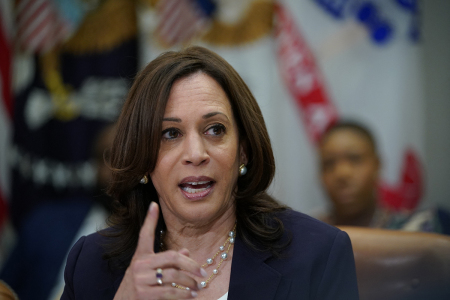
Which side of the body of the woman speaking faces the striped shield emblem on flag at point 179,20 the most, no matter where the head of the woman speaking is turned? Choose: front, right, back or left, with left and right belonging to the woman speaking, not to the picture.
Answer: back

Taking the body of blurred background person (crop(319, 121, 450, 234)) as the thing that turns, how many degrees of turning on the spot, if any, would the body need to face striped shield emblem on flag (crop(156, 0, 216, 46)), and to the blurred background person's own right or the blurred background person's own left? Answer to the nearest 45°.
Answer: approximately 90° to the blurred background person's own right

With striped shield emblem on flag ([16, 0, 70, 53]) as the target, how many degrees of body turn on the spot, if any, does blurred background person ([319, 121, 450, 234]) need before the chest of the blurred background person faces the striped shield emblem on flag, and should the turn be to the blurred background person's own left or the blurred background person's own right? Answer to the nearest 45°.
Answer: approximately 90° to the blurred background person's own right

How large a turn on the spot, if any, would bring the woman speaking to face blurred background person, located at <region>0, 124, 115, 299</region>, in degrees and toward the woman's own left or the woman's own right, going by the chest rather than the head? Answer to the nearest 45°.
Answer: approximately 135° to the woman's own right

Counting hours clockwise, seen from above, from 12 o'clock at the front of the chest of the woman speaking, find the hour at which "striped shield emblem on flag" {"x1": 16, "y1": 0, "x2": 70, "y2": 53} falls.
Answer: The striped shield emblem on flag is roughly at 5 o'clock from the woman speaking.

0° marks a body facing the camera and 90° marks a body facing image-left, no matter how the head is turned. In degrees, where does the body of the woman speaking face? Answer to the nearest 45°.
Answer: approximately 0°

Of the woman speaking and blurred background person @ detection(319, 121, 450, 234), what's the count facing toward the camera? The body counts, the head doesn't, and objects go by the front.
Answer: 2
